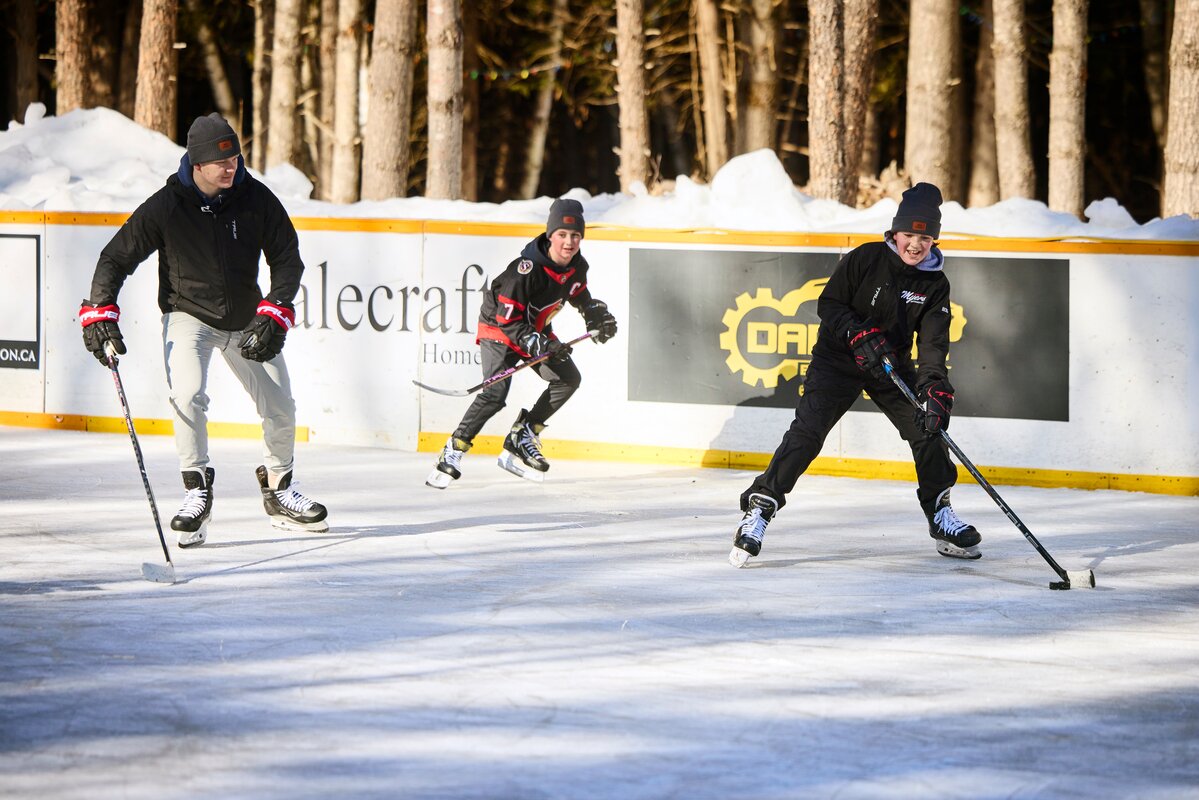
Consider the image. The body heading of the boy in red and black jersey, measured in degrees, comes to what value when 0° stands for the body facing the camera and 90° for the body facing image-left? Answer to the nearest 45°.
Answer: approximately 315°

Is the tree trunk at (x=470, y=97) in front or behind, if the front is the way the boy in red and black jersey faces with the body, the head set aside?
behind

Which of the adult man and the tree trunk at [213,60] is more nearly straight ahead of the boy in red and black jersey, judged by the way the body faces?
the adult man

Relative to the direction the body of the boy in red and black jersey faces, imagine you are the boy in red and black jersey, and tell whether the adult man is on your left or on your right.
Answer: on your right

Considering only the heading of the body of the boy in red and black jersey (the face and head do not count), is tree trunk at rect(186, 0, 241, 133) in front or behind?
behind

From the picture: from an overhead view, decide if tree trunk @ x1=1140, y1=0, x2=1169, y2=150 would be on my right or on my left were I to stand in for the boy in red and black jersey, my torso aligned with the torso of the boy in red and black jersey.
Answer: on my left

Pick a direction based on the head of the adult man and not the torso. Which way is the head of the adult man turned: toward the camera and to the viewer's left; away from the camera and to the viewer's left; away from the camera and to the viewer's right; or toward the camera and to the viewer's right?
toward the camera and to the viewer's right

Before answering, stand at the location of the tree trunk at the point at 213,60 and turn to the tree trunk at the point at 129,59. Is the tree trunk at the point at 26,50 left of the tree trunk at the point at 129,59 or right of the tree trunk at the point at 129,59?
right
